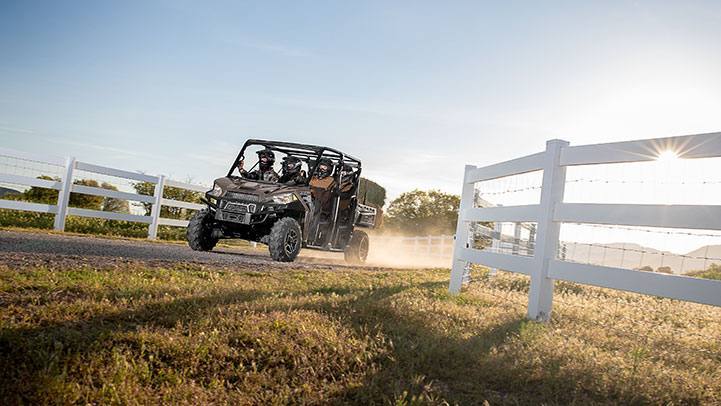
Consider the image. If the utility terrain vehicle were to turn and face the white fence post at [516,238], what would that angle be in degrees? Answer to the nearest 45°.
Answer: approximately 135° to its left

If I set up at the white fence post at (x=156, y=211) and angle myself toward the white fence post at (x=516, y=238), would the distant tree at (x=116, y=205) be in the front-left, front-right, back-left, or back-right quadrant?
back-left

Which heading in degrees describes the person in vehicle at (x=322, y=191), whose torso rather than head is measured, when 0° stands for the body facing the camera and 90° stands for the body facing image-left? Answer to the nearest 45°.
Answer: approximately 45°

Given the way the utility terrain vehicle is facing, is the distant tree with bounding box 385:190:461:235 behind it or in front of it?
behind

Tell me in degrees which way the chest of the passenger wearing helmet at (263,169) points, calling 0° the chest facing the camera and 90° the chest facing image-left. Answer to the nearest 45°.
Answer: approximately 45°

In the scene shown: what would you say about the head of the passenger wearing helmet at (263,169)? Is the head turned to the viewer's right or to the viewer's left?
to the viewer's left

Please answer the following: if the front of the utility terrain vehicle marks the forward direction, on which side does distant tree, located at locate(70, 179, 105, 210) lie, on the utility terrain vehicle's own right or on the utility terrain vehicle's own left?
on the utility terrain vehicle's own right
